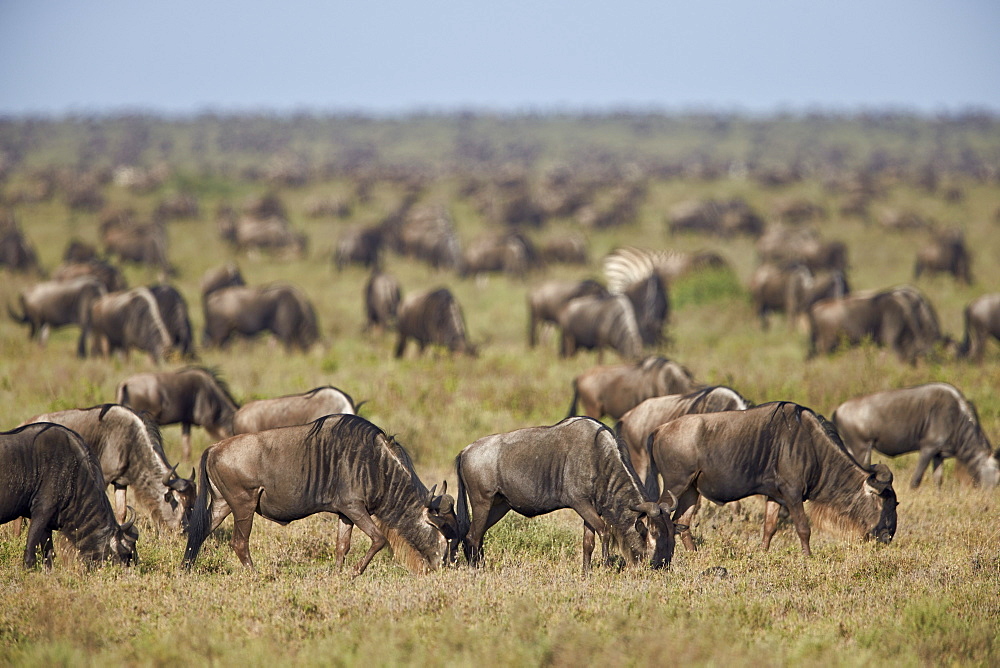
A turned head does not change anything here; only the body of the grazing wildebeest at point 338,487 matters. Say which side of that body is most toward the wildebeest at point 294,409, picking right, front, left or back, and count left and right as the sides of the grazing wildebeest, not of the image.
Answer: left

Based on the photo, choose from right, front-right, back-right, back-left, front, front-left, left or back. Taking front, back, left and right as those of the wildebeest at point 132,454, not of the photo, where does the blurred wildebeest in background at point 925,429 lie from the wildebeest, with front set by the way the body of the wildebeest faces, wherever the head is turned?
front

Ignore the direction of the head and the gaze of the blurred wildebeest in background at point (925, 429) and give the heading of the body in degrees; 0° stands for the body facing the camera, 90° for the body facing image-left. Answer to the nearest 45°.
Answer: approximately 270°

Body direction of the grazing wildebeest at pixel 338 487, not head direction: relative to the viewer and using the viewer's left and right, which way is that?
facing to the right of the viewer

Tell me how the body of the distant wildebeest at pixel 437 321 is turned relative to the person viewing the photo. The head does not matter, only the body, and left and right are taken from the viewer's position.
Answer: facing to the right of the viewer

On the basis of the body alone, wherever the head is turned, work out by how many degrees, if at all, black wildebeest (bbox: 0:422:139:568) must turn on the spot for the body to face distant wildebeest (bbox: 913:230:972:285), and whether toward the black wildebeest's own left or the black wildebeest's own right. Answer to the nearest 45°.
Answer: approximately 45° to the black wildebeest's own left

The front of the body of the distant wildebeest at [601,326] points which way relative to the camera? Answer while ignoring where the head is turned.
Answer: to the viewer's right

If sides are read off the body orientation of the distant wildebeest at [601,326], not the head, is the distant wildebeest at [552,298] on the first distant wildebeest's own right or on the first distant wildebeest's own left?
on the first distant wildebeest's own left

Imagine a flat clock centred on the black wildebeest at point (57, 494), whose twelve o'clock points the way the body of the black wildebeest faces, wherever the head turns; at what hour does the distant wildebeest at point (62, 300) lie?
The distant wildebeest is roughly at 9 o'clock from the black wildebeest.

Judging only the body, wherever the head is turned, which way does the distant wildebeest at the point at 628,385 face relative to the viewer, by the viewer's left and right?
facing to the right of the viewer

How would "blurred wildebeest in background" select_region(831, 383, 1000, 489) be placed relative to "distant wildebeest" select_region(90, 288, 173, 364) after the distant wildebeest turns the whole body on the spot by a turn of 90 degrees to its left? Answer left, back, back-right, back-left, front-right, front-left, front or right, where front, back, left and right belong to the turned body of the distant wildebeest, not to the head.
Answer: back-right

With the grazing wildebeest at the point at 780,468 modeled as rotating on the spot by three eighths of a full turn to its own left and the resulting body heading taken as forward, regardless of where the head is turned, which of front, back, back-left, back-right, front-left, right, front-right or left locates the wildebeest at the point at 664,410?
front

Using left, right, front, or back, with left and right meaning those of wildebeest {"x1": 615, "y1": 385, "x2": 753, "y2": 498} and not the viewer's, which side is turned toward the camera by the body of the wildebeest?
right

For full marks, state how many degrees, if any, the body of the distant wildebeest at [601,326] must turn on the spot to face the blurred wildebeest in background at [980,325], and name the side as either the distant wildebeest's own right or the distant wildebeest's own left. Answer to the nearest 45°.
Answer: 0° — it already faces it

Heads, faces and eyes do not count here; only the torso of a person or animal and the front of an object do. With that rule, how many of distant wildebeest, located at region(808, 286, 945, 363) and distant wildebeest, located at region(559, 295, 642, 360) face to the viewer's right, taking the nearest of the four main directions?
2
